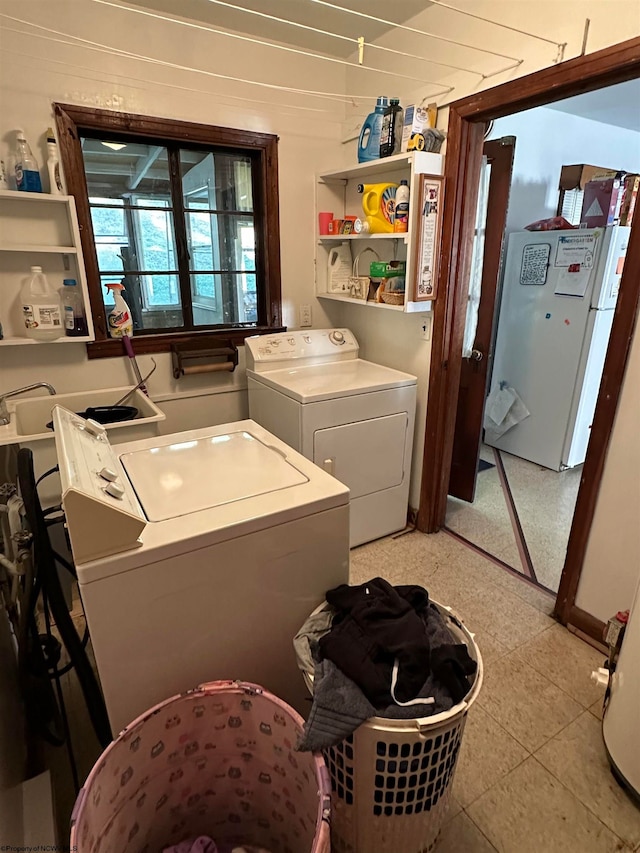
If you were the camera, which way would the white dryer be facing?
facing the viewer and to the right of the viewer

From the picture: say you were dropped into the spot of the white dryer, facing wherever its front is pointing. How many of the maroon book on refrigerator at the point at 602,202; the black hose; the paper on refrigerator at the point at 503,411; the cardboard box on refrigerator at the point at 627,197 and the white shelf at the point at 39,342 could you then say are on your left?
3

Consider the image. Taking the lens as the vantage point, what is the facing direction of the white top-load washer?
facing away from the viewer and to the right of the viewer

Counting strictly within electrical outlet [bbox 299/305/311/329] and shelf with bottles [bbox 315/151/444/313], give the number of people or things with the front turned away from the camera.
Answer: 0

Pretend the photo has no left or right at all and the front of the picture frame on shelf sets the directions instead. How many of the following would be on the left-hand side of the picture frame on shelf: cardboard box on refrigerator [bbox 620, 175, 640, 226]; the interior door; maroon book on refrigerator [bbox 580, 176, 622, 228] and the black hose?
3

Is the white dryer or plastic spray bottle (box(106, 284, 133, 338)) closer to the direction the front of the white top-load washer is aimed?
the white dryer

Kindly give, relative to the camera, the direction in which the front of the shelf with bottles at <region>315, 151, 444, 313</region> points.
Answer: facing the viewer and to the left of the viewer

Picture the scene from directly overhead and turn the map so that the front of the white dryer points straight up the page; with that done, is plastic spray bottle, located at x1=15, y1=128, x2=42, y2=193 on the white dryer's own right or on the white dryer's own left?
on the white dryer's own right

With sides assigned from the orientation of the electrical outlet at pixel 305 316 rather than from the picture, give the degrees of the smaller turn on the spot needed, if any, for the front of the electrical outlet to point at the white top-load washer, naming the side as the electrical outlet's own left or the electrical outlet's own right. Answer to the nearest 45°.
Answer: approximately 45° to the electrical outlet's own right

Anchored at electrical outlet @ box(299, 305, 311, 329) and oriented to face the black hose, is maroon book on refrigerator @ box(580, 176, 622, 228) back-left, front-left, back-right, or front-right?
back-left

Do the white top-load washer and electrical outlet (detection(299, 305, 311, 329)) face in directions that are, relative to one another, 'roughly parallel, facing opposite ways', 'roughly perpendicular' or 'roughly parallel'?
roughly perpendicular
